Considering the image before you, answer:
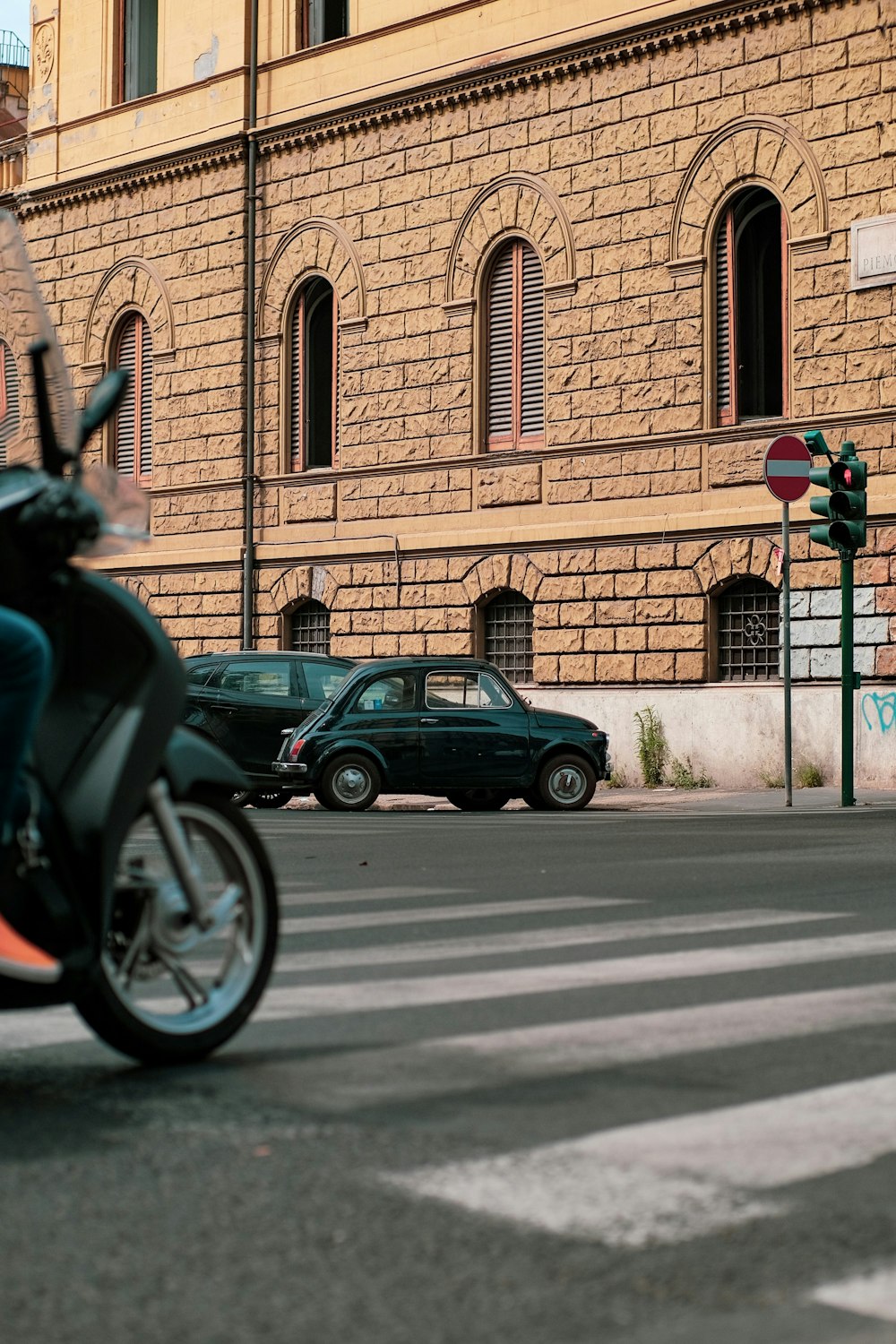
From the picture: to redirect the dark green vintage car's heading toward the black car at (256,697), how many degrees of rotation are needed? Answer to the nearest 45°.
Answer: approximately 135° to its left

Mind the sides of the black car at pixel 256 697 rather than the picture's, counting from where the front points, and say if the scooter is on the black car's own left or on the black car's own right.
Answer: on the black car's own right

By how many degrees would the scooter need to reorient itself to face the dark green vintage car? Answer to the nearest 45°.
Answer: approximately 90° to its left

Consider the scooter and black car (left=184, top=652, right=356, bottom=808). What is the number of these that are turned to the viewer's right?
2

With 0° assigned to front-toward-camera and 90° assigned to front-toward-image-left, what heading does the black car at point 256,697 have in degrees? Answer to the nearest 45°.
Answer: approximately 270°

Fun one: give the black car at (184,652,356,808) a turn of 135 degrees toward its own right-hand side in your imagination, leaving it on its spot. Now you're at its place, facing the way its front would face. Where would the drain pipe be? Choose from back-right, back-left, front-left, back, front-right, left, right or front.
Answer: back-right

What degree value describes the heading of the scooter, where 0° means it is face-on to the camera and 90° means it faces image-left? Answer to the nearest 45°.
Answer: approximately 270°

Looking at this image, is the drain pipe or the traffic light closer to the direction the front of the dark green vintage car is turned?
the traffic light

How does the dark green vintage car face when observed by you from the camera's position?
facing to the right of the viewer
